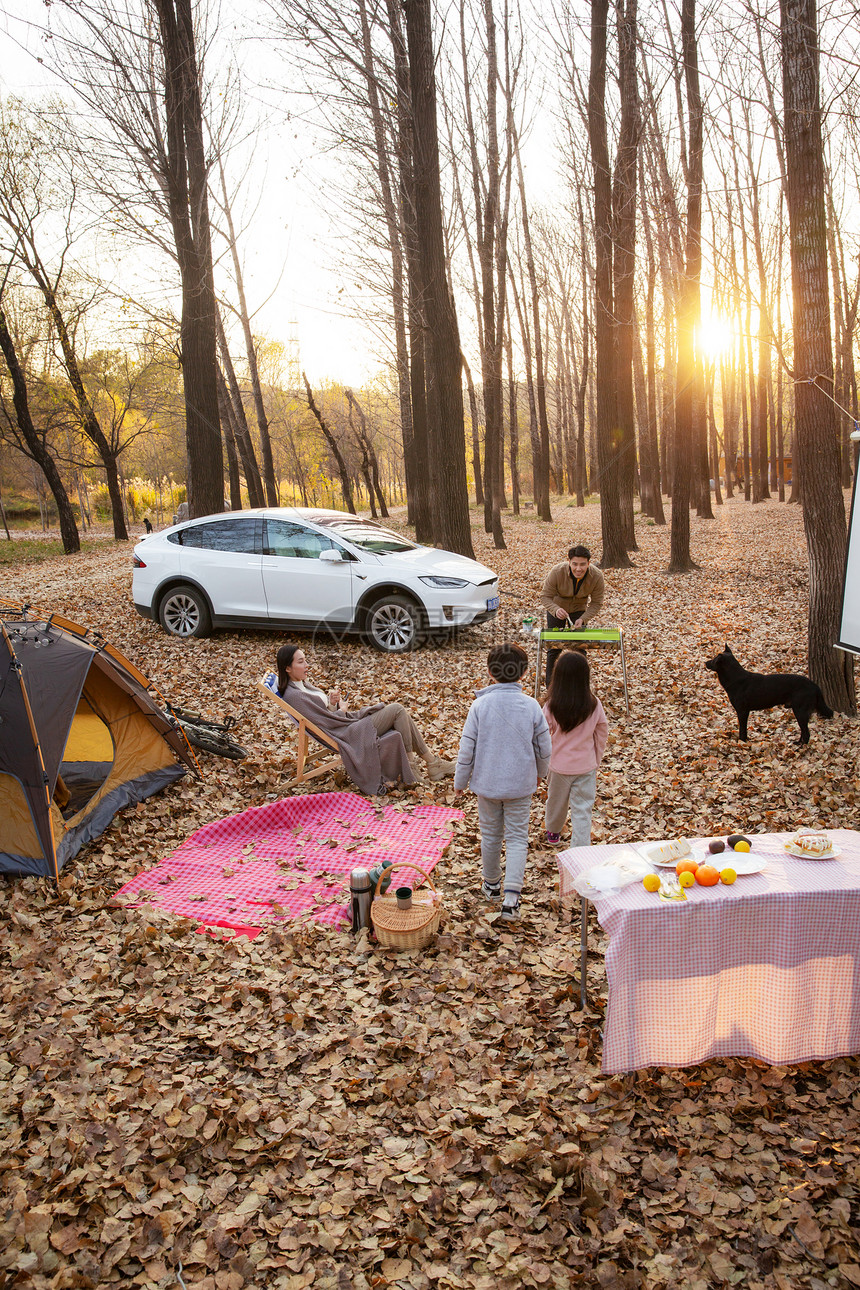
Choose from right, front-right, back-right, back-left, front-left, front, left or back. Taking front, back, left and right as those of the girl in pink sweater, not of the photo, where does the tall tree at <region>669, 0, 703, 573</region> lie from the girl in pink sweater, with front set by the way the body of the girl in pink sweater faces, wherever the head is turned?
front

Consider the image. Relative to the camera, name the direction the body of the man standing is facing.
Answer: toward the camera

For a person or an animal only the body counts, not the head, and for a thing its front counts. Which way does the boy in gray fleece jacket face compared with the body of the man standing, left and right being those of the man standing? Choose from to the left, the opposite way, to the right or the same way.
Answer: the opposite way

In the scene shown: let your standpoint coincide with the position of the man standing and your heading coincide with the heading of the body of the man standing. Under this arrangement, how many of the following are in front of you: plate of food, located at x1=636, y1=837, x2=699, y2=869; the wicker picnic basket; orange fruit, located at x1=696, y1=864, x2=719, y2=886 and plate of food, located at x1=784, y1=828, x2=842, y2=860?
4

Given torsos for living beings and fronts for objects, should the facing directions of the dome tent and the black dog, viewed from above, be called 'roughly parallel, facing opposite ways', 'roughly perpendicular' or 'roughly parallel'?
roughly parallel, facing opposite ways

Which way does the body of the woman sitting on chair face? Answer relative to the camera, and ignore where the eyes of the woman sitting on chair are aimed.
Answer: to the viewer's right

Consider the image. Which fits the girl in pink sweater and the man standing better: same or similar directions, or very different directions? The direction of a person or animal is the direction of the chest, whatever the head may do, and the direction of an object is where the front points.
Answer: very different directions

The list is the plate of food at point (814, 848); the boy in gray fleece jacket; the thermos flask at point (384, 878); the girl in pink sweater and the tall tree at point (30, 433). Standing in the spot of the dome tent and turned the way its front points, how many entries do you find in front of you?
4

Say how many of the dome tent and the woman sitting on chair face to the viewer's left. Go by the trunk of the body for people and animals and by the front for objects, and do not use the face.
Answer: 0

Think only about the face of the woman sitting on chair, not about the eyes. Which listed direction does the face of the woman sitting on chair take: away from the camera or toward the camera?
toward the camera

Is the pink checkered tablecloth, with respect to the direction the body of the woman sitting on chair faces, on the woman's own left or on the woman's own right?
on the woman's own right

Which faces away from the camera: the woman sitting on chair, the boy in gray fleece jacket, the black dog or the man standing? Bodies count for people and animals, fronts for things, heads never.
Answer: the boy in gray fleece jacket

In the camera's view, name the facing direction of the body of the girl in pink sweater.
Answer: away from the camera

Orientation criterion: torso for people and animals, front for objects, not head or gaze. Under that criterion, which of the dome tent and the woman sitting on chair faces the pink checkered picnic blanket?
the dome tent

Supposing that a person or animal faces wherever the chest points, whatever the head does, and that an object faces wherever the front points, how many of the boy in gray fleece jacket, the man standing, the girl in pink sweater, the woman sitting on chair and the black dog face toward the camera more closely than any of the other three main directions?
1

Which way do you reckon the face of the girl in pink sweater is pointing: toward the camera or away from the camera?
away from the camera

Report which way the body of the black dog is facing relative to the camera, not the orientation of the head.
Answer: to the viewer's left

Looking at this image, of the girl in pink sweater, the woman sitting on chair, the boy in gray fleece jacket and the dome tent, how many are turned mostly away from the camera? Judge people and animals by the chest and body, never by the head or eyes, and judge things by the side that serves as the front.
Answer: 2

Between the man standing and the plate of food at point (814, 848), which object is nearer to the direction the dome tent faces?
the plate of food

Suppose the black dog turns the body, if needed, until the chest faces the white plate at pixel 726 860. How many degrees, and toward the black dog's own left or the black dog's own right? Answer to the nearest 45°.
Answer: approximately 90° to the black dog's own left

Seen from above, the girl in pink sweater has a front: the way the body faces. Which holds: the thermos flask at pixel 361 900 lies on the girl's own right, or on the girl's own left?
on the girl's own left
